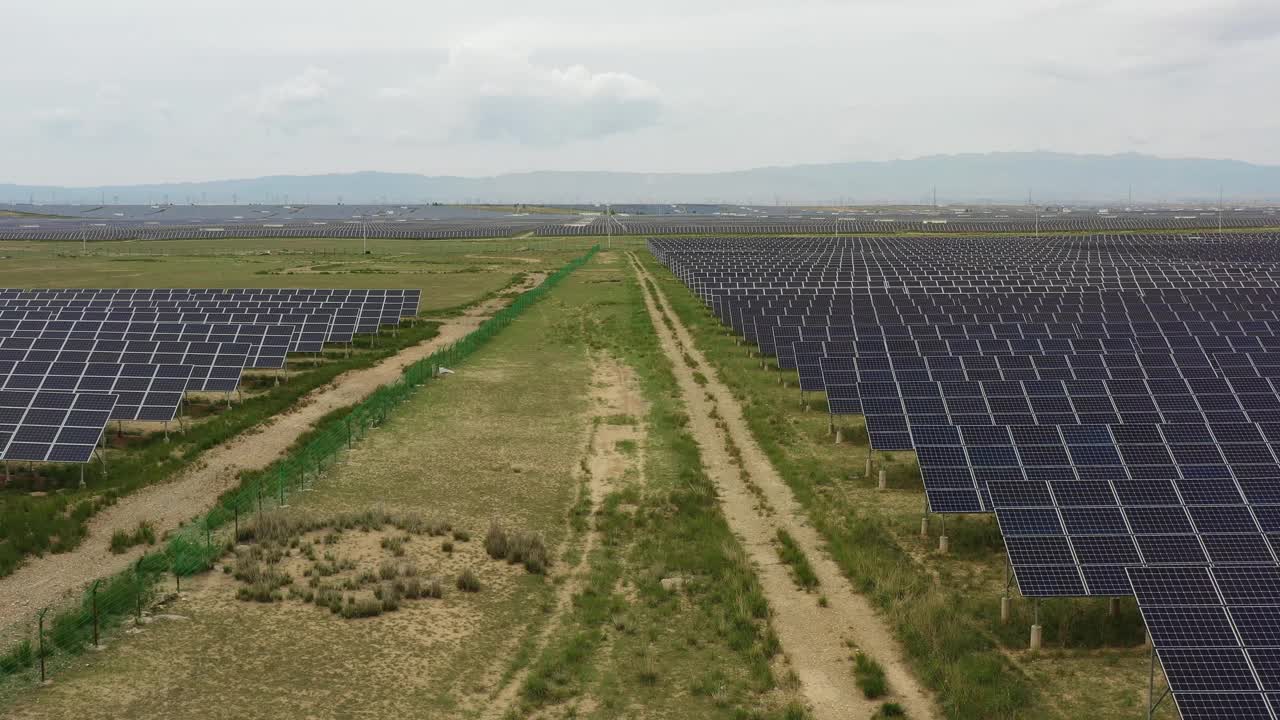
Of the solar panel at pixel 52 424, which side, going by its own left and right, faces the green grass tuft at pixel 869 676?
left

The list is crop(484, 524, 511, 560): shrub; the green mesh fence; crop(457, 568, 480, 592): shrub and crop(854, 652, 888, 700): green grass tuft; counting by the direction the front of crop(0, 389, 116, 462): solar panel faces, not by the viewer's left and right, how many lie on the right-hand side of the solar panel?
0

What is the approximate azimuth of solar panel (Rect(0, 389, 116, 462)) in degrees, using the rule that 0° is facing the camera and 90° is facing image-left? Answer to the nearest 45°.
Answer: approximately 45°

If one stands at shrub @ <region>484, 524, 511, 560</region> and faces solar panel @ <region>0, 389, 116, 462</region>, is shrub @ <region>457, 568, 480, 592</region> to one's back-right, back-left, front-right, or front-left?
back-left

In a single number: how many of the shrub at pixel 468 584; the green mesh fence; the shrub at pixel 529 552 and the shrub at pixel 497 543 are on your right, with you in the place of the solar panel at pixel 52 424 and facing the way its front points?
0

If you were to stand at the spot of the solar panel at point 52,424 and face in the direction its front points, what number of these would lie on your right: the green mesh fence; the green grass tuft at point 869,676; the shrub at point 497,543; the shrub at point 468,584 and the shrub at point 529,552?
0

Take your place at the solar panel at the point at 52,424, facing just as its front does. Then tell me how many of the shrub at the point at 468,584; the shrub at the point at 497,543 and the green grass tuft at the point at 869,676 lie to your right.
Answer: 0

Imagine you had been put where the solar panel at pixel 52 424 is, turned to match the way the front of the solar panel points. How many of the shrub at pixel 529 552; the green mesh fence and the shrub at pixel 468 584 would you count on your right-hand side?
0

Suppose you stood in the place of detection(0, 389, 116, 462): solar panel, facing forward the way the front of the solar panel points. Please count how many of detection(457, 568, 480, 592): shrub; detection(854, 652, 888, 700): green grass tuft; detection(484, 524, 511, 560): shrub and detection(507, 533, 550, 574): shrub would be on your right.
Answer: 0

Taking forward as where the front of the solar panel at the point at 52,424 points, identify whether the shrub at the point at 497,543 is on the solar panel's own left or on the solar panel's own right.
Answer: on the solar panel's own left

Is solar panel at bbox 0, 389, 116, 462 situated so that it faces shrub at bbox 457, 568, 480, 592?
no

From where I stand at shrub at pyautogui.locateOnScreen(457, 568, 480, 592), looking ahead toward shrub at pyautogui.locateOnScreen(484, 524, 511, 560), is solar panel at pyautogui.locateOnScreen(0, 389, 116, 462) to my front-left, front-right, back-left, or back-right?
front-left

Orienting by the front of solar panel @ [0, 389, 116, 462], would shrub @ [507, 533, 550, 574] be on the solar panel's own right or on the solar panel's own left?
on the solar panel's own left
